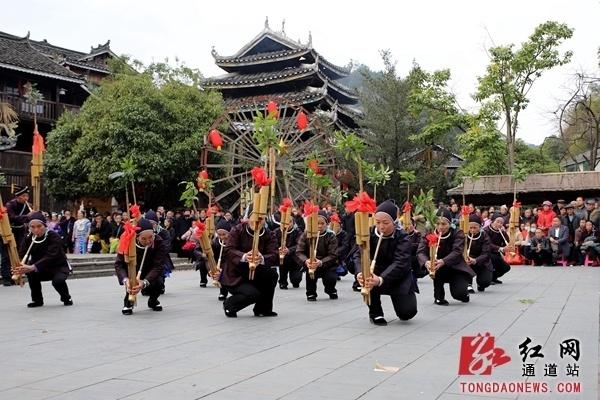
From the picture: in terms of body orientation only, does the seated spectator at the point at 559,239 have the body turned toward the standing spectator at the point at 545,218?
no

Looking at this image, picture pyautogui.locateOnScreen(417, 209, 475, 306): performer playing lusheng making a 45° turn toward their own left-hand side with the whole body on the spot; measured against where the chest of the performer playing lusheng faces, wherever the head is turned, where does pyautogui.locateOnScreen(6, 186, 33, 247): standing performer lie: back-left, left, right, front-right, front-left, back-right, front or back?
right

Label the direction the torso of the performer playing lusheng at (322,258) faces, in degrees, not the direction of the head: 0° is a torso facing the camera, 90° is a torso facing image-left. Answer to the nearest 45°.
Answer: approximately 45°

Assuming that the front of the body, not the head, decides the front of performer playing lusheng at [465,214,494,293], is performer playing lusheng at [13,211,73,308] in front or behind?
in front

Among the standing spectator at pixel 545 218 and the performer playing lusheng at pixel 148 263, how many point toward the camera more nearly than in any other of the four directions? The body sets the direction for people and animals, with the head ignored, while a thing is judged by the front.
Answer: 2

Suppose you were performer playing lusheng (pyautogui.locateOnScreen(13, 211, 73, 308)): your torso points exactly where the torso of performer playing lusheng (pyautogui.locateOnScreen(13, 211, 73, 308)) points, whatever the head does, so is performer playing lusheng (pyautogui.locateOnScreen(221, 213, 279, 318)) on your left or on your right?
on your left

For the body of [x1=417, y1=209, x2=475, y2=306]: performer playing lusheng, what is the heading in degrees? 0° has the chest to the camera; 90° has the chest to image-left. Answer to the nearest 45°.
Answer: approximately 45°

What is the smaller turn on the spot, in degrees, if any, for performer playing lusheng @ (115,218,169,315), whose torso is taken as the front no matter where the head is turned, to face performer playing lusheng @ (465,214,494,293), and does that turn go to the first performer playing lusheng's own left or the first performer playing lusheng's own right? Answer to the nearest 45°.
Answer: approximately 90° to the first performer playing lusheng's own left

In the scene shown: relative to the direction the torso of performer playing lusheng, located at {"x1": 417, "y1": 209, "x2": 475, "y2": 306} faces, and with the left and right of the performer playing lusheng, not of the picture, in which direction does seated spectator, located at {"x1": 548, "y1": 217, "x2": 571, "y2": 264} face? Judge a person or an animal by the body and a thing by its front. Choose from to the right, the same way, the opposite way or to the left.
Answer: the same way

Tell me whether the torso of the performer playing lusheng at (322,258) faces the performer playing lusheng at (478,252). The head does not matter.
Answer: no

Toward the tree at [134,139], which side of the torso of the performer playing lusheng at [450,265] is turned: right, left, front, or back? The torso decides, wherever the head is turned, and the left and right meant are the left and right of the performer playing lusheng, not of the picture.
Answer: right

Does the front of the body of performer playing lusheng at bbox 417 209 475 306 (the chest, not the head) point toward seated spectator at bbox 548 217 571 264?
no

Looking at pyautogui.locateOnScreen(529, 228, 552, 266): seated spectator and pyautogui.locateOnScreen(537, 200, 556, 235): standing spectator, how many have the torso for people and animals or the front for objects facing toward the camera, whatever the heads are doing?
2

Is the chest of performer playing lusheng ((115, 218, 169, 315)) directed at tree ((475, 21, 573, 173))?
no

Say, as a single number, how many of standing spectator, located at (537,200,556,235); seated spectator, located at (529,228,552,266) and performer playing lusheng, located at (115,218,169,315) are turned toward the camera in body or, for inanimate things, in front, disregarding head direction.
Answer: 3

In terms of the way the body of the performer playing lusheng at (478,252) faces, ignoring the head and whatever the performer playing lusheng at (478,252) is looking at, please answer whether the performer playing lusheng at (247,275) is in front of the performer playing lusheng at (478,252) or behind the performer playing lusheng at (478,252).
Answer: in front
